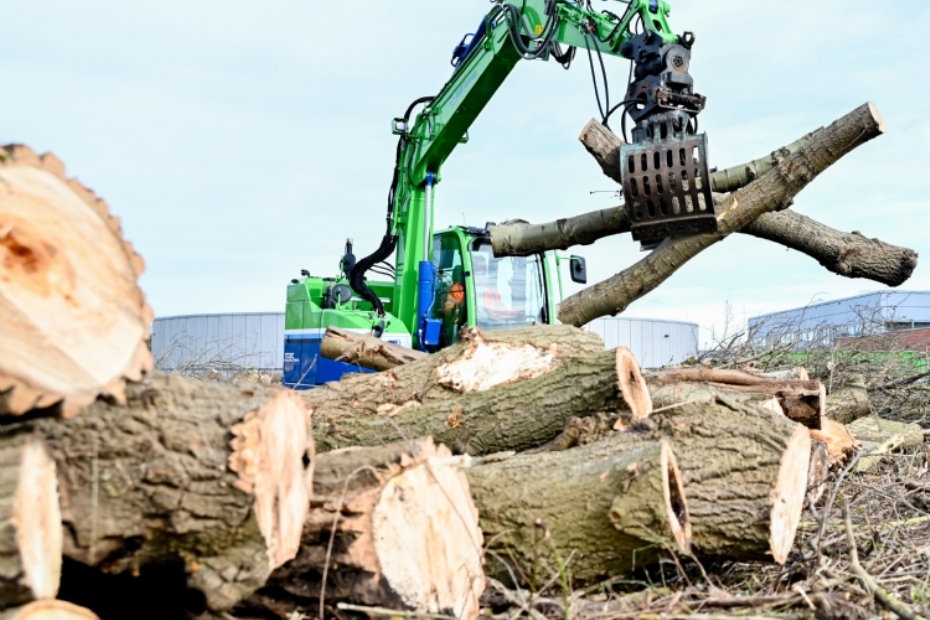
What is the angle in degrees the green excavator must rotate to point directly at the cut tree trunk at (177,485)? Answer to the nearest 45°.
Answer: approximately 45° to its right

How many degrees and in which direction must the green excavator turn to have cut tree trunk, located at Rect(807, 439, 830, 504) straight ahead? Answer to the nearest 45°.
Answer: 0° — it already faces it

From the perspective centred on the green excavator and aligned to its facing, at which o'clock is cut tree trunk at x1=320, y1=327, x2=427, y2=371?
The cut tree trunk is roughly at 2 o'clock from the green excavator.

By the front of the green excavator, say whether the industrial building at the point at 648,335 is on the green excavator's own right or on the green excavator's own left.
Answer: on the green excavator's own left

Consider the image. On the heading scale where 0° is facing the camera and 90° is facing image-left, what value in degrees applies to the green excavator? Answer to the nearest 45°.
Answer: approximately 315°

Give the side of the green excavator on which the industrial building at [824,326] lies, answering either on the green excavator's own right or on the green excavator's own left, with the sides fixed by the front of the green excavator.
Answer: on the green excavator's own left

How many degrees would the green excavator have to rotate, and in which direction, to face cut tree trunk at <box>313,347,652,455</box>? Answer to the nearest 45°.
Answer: approximately 45° to its right

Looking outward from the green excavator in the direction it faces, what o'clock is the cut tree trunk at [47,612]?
The cut tree trunk is roughly at 2 o'clock from the green excavator.
